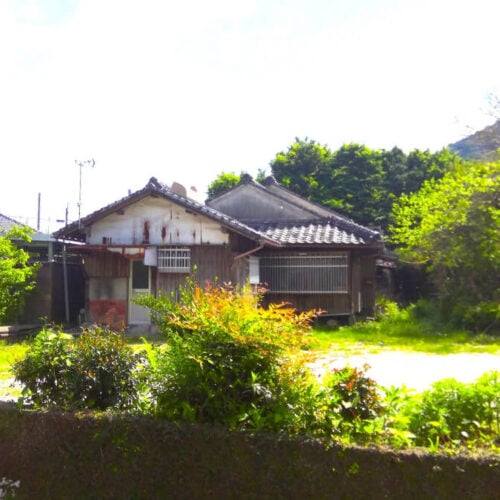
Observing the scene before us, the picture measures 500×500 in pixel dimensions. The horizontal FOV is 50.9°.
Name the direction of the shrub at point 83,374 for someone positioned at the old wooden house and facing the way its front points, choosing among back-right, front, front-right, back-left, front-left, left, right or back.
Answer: front

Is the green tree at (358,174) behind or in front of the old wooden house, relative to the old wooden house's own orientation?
behind

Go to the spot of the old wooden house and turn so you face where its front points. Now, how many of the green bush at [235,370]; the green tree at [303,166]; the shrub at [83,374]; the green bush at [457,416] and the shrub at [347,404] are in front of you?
4

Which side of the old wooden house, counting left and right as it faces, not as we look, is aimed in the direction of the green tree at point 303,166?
back

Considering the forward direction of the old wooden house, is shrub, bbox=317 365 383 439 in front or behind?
in front

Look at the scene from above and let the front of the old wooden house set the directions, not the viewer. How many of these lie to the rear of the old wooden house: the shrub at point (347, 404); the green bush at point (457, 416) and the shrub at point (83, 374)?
0

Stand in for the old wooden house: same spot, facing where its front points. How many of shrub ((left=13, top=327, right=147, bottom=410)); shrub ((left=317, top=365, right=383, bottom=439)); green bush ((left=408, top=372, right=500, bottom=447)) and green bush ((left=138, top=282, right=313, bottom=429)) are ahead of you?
4

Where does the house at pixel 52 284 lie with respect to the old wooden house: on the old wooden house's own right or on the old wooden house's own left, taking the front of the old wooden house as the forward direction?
on the old wooden house's own right

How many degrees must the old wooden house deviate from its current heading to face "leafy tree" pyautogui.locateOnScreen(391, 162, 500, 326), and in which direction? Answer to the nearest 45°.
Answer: approximately 90° to its left

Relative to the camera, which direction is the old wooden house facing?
toward the camera

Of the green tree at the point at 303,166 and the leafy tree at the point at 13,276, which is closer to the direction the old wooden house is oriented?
the leafy tree

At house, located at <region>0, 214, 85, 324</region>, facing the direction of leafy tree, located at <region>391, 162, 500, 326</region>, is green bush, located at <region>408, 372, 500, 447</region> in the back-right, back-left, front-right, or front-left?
front-right

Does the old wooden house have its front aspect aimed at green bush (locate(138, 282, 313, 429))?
yes

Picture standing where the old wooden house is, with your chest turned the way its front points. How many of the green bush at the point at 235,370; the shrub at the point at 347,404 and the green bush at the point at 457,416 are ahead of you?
3

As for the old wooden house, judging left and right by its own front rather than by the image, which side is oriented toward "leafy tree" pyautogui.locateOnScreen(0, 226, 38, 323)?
right
